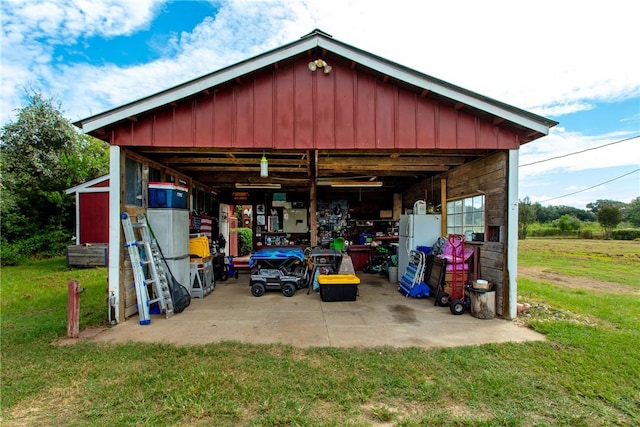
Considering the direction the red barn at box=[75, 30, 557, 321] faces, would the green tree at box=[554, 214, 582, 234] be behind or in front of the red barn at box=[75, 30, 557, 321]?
behind

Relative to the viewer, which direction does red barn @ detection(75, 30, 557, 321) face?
toward the camera

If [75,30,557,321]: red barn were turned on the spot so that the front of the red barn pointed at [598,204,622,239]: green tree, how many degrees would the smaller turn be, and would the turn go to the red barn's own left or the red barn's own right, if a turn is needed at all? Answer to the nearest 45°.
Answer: approximately 135° to the red barn's own left

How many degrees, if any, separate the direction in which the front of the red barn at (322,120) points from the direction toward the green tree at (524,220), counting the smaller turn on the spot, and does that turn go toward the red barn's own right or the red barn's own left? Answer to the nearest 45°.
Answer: approximately 135° to the red barn's own left

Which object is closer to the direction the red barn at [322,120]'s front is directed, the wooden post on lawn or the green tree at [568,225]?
the wooden post on lawn

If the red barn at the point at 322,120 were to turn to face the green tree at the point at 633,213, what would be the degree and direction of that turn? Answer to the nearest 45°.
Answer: approximately 135° to its left

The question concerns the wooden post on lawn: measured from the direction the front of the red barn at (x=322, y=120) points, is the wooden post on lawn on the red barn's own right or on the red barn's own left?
on the red barn's own right

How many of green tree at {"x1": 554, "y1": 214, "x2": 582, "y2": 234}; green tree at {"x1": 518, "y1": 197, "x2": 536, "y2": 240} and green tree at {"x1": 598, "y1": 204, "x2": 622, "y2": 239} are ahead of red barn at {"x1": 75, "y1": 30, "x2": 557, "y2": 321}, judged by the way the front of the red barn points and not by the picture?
0
